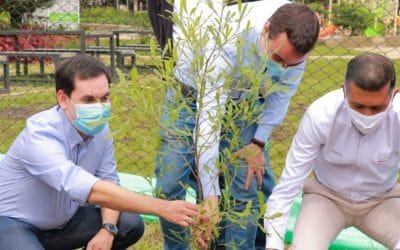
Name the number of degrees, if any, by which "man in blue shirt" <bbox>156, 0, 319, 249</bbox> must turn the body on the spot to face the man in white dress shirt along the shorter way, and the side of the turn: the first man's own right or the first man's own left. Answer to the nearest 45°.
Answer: approximately 90° to the first man's own left

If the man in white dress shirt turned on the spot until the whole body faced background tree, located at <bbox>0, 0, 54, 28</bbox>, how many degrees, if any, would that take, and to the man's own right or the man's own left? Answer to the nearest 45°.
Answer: approximately 135° to the man's own right

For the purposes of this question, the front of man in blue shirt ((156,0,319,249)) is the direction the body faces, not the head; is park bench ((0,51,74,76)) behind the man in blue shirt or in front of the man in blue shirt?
behind

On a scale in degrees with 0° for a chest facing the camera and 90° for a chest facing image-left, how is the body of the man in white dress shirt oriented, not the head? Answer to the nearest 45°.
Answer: approximately 0°

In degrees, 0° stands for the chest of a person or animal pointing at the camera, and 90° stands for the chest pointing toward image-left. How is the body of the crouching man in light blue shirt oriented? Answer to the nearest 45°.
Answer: approximately 315°

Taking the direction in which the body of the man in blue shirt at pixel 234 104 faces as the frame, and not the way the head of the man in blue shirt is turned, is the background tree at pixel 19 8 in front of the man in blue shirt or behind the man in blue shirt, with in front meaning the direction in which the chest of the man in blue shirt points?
behind
